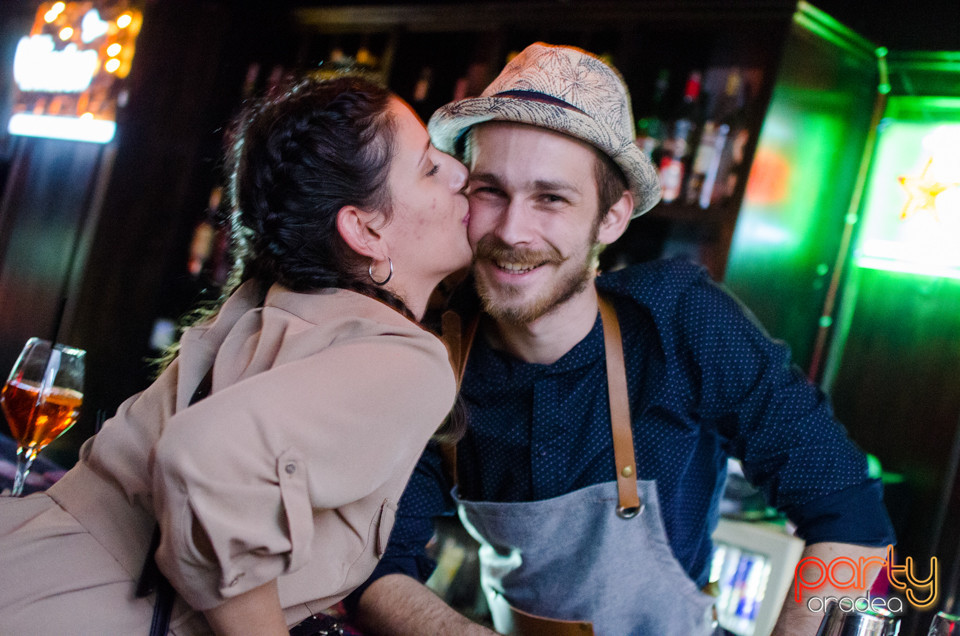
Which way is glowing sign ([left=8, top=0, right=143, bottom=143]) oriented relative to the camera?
toward the camera

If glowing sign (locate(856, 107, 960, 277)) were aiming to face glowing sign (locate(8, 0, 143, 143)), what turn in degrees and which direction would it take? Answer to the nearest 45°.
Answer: approximately 90° to its right

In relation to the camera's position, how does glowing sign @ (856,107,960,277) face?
facing the viewer

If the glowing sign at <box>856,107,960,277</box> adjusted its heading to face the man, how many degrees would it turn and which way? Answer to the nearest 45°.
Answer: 0° — it already faces them

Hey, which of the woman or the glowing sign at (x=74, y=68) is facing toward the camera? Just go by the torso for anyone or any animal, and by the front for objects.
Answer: the glowing sign

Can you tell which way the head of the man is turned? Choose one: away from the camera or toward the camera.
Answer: toward the camera

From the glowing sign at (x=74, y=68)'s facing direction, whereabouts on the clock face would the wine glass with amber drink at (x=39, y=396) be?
The wine glass with amber drink is roughly at 12 o'clock from the glowing sign.

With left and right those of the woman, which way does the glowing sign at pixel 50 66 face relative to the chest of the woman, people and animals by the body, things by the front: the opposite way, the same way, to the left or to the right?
to the right

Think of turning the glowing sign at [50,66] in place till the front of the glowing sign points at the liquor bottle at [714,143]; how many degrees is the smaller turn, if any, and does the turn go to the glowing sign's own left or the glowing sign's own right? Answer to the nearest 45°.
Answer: approximately 45° to the glowing sign's own left

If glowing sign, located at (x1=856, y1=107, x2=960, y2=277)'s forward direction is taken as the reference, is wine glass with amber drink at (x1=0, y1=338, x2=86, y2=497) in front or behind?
in front

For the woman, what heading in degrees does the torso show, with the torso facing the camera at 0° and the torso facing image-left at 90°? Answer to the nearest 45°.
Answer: approximately 270°

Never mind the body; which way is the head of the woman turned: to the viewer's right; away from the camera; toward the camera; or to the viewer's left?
to the viewer's right

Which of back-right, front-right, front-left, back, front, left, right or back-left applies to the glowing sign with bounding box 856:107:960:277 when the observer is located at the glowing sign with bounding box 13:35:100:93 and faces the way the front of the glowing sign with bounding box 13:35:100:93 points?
front-left
